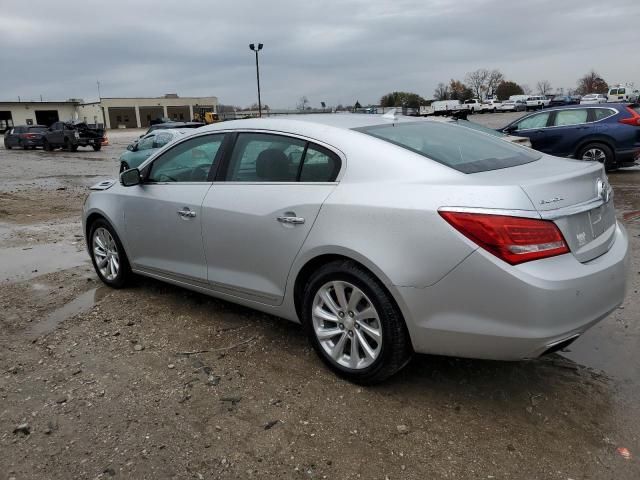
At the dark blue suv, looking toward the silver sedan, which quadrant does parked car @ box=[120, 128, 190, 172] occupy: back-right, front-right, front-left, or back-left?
front-right

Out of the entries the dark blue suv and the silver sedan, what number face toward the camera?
0

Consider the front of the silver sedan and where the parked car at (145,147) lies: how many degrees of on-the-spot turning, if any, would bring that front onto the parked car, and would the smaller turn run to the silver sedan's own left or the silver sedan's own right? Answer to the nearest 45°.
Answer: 0° — it already faces it

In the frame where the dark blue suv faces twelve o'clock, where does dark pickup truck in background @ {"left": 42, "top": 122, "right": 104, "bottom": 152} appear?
The dark pickup truck in background is roughly at 11 o'clock from the dark blue suv.

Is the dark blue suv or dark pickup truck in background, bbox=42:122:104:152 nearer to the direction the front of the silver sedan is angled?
the dark pickup truck in background

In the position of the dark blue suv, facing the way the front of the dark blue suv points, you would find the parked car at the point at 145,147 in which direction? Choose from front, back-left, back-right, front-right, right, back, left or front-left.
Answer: front-left

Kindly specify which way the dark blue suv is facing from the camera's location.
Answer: facing away from the viewer and to the left of the viewer

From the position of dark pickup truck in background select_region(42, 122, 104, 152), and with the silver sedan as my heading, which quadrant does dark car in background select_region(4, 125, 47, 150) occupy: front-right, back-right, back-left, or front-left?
back-right

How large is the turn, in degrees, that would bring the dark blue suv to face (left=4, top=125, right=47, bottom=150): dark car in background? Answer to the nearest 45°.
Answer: approximately 45° to its left

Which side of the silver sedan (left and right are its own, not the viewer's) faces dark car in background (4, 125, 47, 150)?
front

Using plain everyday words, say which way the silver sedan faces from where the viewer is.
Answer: facing away from the viewer and to the left of the viewer

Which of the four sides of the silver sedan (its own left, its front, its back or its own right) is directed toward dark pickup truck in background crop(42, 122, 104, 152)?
front
